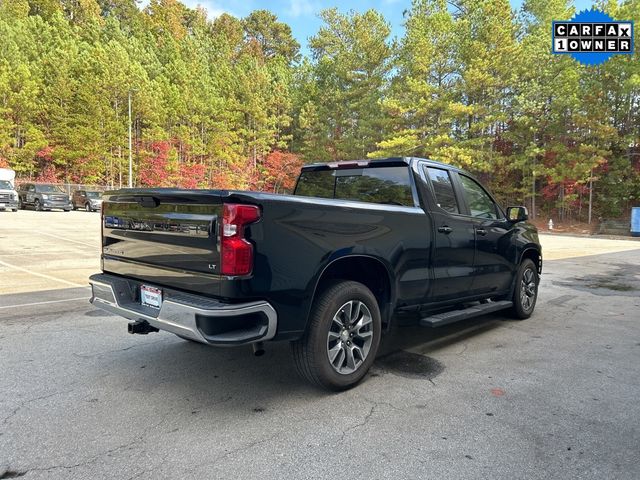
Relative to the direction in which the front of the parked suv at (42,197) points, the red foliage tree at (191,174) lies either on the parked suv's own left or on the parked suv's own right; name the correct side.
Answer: on the parked suv's own left

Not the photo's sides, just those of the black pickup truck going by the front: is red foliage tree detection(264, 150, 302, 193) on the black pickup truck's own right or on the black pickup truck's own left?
on the black pickup truck's own left

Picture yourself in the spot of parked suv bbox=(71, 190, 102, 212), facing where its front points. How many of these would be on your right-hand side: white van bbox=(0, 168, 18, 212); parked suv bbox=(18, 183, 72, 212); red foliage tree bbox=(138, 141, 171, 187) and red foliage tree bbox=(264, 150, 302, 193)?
2

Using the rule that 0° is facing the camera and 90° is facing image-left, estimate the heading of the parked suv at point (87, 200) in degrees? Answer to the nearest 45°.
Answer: approximately 315°

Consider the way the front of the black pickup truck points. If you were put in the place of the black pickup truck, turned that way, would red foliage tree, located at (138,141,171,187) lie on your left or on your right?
on your left

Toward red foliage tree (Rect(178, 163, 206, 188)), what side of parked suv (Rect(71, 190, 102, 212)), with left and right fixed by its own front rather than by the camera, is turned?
left

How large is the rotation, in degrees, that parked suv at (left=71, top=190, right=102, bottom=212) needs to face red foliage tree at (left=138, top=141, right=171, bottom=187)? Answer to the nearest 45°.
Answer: approximately 90° to its left

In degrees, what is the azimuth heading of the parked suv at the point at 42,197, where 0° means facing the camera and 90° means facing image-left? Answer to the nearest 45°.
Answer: approximately 315°
